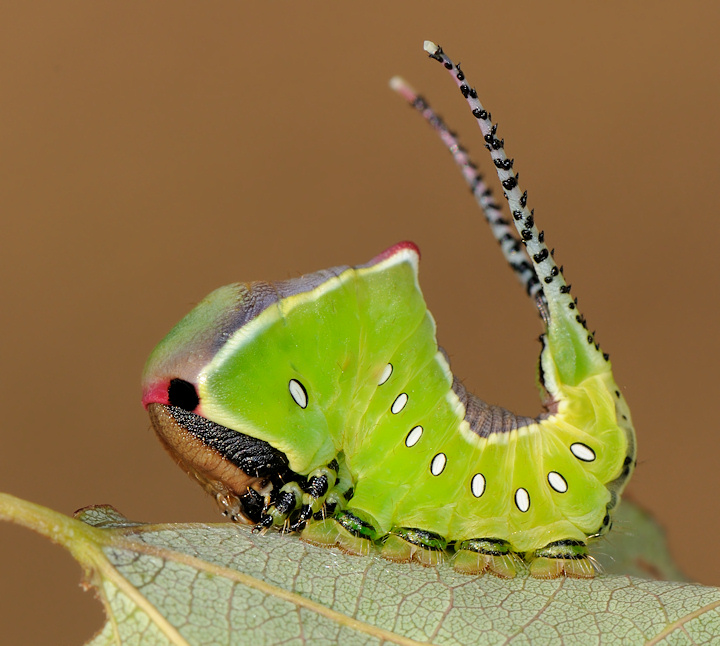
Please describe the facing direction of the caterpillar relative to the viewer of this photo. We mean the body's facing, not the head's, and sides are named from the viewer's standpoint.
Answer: facing to the left of the viewer
